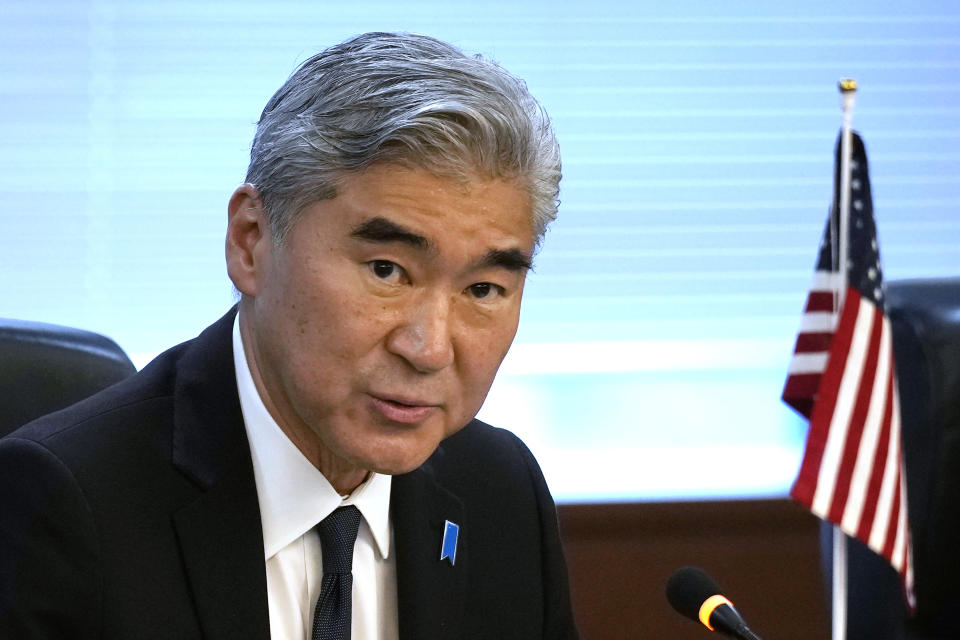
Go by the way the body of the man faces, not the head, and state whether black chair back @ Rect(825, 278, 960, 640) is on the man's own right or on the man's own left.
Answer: on the man's own left

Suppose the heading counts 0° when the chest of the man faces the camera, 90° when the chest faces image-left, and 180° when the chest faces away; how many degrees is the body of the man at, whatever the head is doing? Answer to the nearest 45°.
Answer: approximately 315°

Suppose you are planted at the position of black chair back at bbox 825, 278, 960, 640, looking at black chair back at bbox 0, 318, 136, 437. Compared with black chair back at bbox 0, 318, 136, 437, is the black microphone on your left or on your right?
left

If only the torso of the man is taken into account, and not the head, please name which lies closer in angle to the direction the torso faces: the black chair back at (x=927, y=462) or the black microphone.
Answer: the black microphone

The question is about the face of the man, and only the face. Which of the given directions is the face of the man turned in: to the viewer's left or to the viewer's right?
to the viewer's right

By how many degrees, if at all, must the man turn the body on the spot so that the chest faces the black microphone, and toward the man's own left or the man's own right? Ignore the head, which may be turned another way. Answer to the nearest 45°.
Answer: approximately 45° to the man's own left
